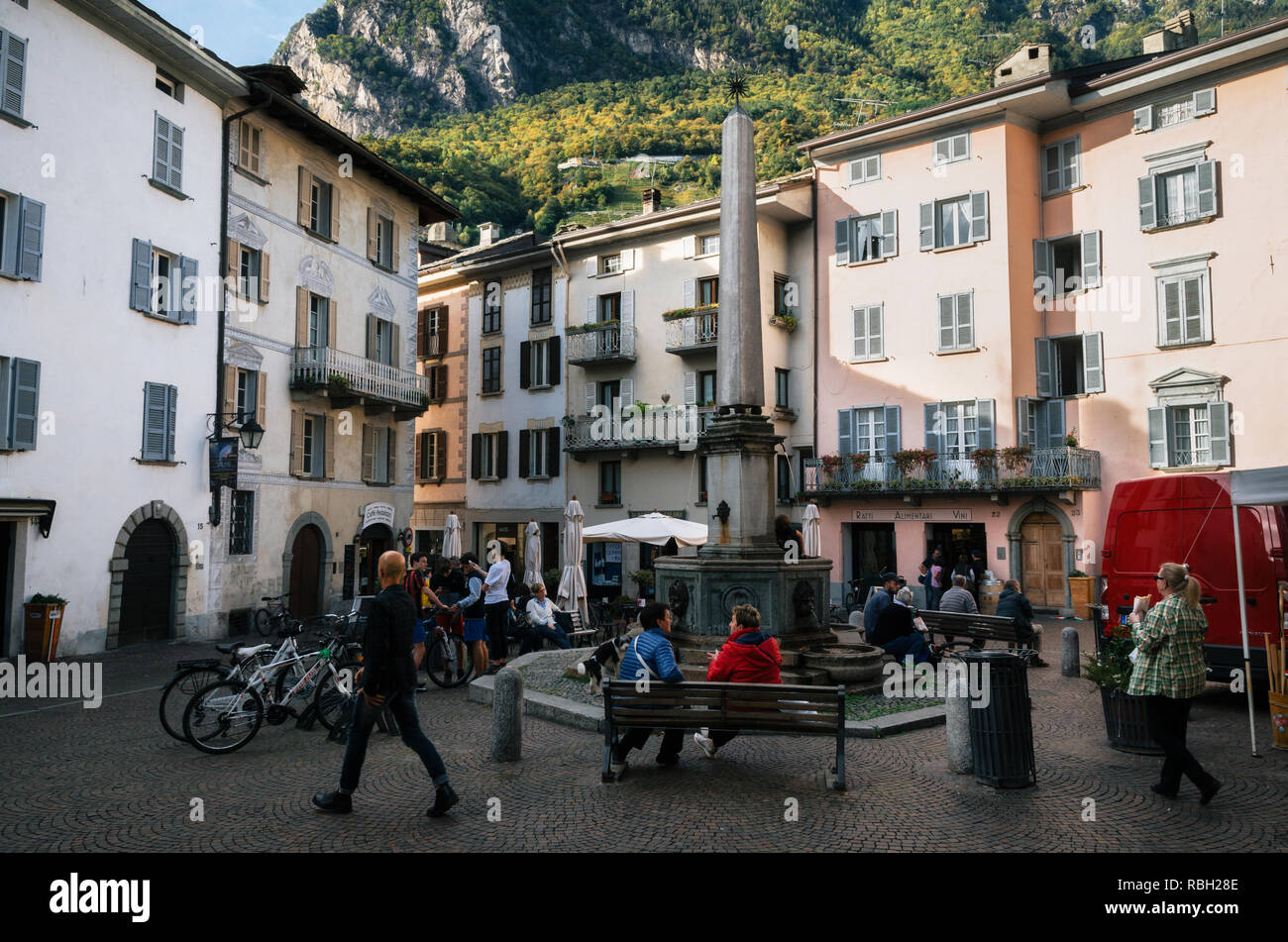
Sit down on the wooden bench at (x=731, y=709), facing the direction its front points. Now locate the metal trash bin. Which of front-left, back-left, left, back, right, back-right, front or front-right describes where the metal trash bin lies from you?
right

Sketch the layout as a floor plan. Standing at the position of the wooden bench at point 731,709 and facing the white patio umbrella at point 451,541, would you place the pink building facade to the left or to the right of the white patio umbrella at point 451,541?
right

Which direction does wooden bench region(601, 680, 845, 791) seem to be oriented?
away from the camera

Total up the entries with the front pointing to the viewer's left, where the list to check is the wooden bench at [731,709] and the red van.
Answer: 0

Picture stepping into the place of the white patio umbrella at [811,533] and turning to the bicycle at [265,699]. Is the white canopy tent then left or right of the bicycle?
left

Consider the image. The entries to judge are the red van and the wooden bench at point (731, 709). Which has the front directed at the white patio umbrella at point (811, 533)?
the wooden bench

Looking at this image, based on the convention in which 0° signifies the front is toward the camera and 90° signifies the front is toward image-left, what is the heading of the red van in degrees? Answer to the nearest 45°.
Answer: approximately 225°

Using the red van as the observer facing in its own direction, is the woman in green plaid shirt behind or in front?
behind

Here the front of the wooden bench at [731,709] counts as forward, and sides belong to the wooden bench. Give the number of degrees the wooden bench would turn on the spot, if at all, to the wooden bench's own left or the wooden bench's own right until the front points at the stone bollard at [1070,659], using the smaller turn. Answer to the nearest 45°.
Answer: approximately 45° to the wooden bench's own right
